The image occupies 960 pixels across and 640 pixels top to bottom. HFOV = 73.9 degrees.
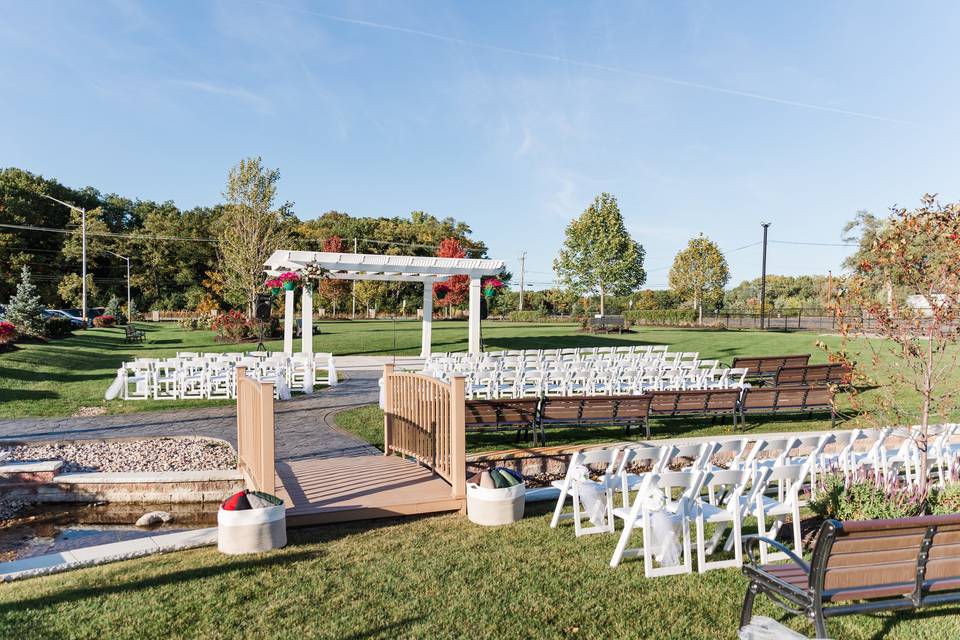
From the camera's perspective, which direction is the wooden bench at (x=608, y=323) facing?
toward the camera

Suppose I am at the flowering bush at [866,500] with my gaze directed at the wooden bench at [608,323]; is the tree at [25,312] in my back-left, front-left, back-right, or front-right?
front-left

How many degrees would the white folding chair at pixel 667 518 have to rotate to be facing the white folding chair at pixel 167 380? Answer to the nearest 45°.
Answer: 0° — it already faces it

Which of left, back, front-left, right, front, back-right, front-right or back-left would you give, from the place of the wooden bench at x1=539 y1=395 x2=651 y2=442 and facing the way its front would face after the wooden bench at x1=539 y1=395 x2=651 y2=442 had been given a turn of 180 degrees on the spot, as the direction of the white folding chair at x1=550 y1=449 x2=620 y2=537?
front

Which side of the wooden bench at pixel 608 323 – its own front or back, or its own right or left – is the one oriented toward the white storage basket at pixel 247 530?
front

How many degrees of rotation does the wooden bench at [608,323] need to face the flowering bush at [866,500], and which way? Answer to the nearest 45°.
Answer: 0° — it already faces it

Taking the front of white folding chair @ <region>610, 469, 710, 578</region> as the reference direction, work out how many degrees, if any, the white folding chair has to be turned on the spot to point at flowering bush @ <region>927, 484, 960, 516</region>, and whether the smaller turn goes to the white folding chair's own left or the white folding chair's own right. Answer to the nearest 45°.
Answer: approximately 90° to the white folding chair's own right

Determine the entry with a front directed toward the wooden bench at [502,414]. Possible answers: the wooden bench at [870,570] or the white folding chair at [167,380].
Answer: the wooden bench at [870,570]

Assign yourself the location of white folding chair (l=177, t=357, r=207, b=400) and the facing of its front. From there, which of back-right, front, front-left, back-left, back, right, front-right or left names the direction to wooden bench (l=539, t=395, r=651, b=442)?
back-right

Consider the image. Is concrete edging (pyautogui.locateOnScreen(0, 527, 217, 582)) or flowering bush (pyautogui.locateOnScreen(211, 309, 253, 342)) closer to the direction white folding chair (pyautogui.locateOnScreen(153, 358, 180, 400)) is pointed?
the flowering bush

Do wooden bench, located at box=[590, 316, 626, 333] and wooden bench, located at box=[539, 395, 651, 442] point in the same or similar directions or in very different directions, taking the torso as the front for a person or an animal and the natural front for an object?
very different directions

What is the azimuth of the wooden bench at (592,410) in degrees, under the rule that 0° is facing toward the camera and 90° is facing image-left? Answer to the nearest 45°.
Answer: approximately 180°

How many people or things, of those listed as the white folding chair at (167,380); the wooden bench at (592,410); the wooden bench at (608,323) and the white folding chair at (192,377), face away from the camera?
3

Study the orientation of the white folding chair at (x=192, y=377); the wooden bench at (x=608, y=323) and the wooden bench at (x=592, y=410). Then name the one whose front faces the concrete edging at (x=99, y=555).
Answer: the wooden bench at (x=608, y=323)
